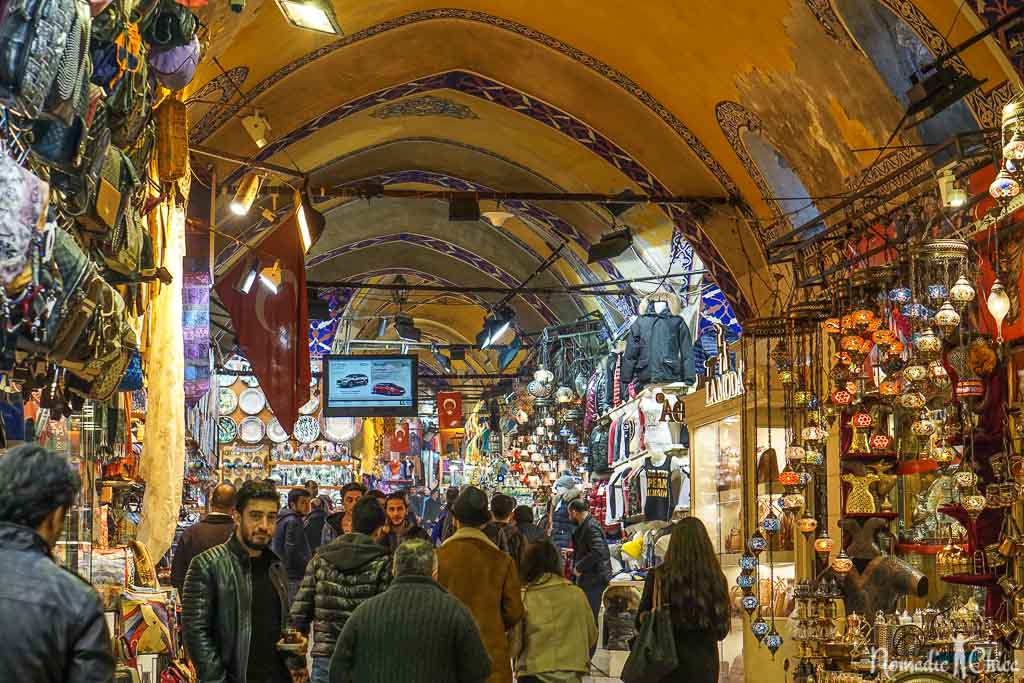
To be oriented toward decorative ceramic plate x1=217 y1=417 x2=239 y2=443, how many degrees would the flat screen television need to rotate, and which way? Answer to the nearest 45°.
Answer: approximately 135° to its right

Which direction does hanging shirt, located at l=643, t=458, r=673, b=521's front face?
toward the camera

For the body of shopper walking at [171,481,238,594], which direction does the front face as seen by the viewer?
away from the camera

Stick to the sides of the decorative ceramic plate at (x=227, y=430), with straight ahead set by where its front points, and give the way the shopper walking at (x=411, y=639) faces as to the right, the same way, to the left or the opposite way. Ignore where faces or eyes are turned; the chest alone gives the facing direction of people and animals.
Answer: the opposite way

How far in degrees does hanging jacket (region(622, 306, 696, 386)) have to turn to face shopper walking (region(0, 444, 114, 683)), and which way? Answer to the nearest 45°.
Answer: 0° — it already faces them

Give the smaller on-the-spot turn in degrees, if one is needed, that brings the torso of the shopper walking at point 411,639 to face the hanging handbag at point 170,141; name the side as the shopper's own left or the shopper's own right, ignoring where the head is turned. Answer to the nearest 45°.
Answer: approximately 45° to the shopper's own left

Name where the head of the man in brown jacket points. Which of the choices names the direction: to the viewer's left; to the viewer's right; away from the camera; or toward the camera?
away from the camera

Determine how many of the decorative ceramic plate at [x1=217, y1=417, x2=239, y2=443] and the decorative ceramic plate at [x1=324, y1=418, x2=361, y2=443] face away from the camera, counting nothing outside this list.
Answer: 0

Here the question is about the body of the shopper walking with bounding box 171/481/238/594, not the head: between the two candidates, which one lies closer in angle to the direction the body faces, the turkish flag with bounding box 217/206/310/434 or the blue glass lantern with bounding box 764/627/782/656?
the turkish flag

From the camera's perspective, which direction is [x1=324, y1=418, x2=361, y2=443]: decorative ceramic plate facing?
toward the camera

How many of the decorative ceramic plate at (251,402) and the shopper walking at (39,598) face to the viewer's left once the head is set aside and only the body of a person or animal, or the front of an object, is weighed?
0

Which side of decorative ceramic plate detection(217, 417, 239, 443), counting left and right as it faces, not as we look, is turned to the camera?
front

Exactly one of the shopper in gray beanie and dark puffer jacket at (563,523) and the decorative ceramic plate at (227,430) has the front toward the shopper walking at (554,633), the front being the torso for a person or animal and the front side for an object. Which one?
the decorative ceramic plate

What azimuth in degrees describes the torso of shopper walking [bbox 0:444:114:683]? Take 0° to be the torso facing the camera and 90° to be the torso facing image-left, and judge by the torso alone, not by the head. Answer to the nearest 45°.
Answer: approximately 225°

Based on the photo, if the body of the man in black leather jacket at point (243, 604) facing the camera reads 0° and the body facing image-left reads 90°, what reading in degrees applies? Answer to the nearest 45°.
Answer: approximately 315°
